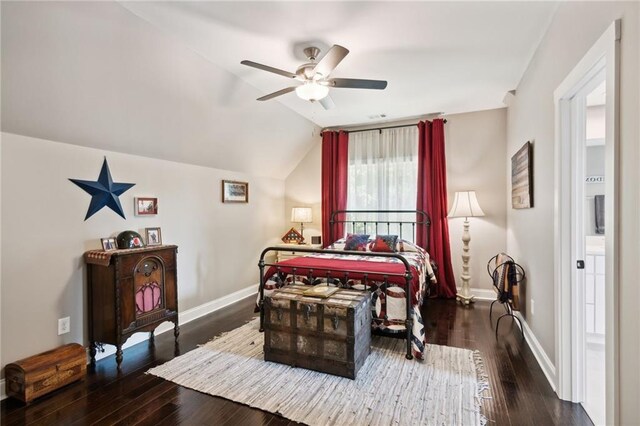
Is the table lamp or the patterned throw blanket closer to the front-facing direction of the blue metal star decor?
the patterned throw blanket

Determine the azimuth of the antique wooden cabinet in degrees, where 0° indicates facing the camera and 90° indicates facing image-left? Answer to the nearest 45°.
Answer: approximately 315°

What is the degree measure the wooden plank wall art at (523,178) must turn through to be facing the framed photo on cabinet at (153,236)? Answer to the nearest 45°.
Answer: approximately 45° to its left

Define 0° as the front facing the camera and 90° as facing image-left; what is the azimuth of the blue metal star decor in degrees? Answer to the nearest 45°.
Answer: approximately 315°

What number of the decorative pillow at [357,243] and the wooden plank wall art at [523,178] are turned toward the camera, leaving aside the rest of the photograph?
1

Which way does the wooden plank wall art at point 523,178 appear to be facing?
to the viewer's left

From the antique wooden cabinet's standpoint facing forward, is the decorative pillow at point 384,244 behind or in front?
in front

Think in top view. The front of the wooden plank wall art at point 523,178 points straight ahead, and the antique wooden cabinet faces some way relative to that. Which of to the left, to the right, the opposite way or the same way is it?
the opposite way

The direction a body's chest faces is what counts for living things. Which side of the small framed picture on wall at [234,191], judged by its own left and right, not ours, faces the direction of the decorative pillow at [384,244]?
front

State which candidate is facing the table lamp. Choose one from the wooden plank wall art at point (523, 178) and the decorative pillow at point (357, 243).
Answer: the wooden plank wall art

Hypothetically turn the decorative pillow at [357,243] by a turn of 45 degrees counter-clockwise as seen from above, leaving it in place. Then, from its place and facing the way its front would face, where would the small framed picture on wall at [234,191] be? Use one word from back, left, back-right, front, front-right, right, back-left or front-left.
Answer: back-right

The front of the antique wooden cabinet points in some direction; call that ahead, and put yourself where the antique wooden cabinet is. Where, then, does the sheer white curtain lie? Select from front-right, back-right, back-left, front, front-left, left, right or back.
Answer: front-left

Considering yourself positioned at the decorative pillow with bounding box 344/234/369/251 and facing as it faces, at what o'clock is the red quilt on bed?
The red quilt on bed is roughly at 12 o'clock from the decorative pillow.

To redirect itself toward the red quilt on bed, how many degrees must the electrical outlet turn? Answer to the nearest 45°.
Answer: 0° — it already faces it

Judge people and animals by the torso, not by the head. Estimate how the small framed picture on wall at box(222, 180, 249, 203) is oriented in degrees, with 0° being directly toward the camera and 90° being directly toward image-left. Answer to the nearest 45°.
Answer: approximately 315°

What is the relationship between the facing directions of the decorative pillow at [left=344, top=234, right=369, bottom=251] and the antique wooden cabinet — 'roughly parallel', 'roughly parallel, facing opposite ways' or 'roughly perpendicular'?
roughly perpendicular
